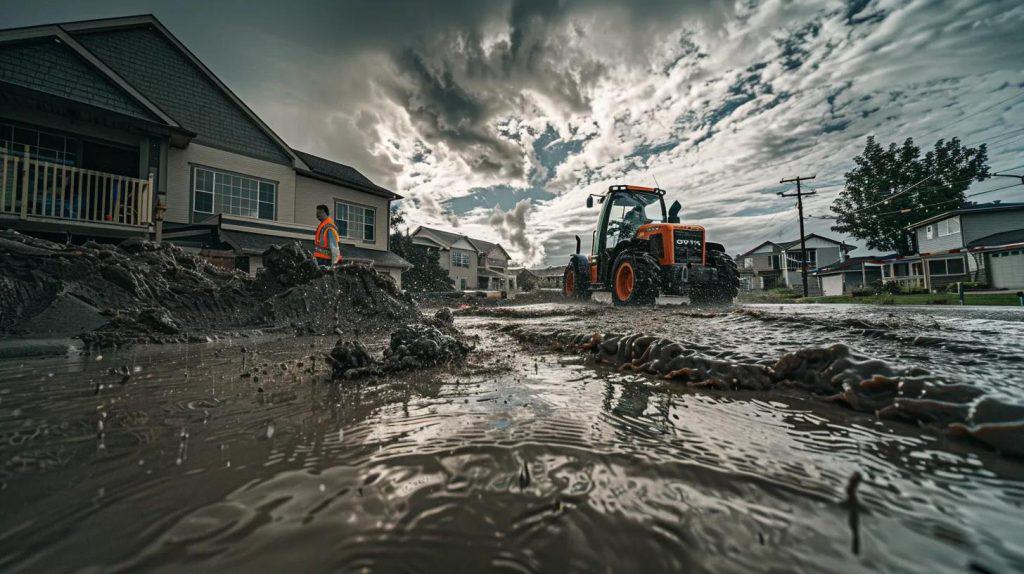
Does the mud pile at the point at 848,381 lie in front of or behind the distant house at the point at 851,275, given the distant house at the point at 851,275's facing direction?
in front

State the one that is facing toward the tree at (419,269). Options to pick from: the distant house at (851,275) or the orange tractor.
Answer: the distant house

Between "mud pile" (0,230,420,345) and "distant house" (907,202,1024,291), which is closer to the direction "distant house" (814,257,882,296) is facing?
the mud pile

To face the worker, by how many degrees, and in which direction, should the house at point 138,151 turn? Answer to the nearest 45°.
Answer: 0° — it already faces them

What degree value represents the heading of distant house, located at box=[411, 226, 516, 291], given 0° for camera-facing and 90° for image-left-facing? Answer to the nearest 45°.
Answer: approximately 315°

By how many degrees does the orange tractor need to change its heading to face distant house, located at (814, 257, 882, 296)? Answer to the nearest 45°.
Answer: approximately 90° to its left

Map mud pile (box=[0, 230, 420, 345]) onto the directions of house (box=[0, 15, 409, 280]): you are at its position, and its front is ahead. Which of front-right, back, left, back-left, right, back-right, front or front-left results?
front-right

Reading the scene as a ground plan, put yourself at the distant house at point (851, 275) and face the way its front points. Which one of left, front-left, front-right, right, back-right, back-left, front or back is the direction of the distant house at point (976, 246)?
left

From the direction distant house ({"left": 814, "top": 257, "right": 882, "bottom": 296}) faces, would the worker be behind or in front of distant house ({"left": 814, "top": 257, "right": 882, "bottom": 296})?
in front

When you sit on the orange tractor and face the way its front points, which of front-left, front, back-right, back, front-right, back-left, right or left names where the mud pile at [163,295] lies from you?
right

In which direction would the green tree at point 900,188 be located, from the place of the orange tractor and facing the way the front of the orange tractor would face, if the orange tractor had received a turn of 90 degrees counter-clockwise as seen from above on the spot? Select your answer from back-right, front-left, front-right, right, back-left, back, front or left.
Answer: front

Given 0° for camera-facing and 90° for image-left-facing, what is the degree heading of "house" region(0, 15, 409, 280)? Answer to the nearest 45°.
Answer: approximately 315°

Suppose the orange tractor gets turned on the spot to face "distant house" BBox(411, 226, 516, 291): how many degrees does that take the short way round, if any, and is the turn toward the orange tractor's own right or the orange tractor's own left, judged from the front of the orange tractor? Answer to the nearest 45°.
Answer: approximately 180°

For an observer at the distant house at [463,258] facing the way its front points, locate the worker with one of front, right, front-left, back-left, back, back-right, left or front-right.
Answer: front-right

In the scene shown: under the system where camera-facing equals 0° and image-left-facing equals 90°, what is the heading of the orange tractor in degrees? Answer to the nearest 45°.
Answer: approximately 315°

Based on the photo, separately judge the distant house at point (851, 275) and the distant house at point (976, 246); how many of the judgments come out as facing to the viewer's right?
0
